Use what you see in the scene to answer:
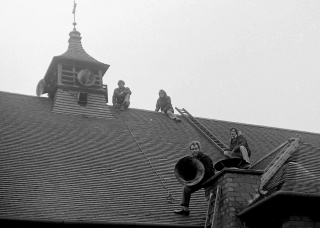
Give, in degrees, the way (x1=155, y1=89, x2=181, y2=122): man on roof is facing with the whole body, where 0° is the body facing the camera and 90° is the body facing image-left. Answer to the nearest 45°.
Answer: approximately 315°

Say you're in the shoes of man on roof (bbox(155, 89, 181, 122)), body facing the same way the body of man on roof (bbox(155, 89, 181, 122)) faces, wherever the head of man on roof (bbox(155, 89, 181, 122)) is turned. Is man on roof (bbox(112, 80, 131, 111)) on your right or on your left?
on your right

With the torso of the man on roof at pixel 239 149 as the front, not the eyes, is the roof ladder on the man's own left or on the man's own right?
on the man's own right

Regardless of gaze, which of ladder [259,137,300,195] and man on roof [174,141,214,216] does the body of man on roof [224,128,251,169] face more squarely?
the man on roof

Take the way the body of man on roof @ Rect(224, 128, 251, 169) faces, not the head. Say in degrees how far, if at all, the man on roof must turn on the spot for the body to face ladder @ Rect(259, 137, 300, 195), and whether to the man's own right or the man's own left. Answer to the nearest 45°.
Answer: approximately 90° to the man's own left
